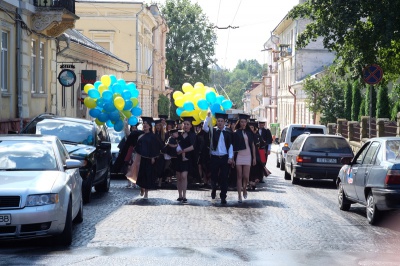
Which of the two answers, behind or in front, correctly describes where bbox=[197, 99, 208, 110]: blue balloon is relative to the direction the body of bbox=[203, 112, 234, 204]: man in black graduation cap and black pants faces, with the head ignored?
behind

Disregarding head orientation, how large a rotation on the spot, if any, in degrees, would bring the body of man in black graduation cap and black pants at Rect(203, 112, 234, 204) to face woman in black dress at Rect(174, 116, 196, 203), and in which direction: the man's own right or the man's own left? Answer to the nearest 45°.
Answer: approximately 90° to the man's own right

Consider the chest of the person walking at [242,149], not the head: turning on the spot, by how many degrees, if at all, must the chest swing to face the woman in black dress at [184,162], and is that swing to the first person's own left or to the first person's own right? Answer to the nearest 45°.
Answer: approximately 90° to the first person's own right

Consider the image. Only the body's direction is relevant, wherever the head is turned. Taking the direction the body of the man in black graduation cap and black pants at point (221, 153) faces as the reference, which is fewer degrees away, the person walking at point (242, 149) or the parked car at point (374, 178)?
the parked car

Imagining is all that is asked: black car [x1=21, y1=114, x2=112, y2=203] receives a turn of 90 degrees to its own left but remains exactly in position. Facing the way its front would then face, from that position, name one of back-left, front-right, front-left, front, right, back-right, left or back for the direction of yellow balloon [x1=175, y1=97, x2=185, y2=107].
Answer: front

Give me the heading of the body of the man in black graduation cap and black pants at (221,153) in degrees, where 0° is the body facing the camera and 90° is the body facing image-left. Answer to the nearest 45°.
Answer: approximately 0°
